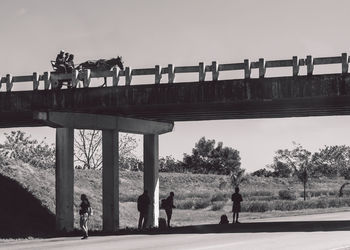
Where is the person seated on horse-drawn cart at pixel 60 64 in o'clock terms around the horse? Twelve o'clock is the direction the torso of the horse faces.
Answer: The person seated on horse-drawn cart is roughly at 6 o'clock from the horse.

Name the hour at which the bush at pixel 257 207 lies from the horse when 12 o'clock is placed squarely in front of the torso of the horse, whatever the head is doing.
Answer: The bush is roughly at 10 o'clock from the horse.

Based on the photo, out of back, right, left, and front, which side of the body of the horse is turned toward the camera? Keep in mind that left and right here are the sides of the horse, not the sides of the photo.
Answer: right

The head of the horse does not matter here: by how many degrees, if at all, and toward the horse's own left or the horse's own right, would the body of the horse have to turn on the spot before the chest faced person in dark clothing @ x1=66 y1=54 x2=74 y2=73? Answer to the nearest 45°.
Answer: approximately 180°
